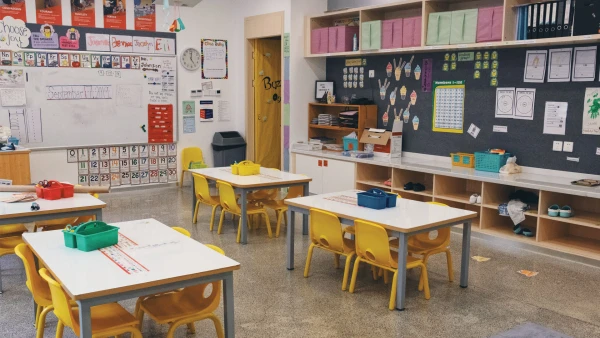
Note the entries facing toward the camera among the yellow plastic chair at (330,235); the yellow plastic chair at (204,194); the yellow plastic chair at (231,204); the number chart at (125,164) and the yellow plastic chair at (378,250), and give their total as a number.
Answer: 1

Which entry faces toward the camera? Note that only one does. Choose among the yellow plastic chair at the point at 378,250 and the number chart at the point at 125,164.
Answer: the number chart

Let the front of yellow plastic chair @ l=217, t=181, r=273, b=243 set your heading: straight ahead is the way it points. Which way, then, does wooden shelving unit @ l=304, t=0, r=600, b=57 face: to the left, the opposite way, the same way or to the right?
the opposite way

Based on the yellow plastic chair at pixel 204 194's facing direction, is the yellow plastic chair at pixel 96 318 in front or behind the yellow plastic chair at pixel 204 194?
behind

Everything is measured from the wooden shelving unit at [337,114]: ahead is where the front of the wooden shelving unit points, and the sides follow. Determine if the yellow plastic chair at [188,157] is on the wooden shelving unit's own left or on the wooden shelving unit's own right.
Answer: on the wooden shelving unit's own right

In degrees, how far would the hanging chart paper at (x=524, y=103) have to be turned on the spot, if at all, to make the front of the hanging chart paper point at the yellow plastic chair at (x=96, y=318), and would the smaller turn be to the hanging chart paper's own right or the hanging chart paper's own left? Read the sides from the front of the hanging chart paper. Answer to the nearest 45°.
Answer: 0° — it already faces it

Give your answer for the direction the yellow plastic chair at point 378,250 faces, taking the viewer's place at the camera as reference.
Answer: facing away from the viewer and to the right of the viewer

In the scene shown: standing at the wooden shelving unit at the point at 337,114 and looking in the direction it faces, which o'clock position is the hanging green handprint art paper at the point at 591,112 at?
The hanging green handprint art paper is roughly at 9 o'clock from the wooden shelving unit.

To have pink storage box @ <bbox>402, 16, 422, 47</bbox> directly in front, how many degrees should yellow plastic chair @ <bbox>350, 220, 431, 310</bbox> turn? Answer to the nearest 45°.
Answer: approximately 45° to its left

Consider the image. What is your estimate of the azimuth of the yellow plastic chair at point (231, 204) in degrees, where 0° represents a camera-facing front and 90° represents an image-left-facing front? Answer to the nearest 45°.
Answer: approximately 225°

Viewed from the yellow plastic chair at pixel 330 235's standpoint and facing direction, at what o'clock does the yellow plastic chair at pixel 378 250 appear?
the yellow plastic chair at pixel 378 250 is roughly at 3 o'clock from the yellow plastic chair at pixel 330 235.

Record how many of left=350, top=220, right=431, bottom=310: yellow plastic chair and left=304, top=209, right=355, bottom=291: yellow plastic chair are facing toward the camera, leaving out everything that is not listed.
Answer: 0

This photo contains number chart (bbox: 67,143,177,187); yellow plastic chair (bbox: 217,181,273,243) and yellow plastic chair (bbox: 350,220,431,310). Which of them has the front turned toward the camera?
the number chart

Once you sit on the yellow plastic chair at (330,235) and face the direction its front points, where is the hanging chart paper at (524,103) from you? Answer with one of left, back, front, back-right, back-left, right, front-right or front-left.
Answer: front

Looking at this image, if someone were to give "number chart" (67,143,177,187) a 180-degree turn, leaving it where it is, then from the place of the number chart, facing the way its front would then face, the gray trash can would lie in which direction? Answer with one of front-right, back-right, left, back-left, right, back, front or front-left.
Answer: right
